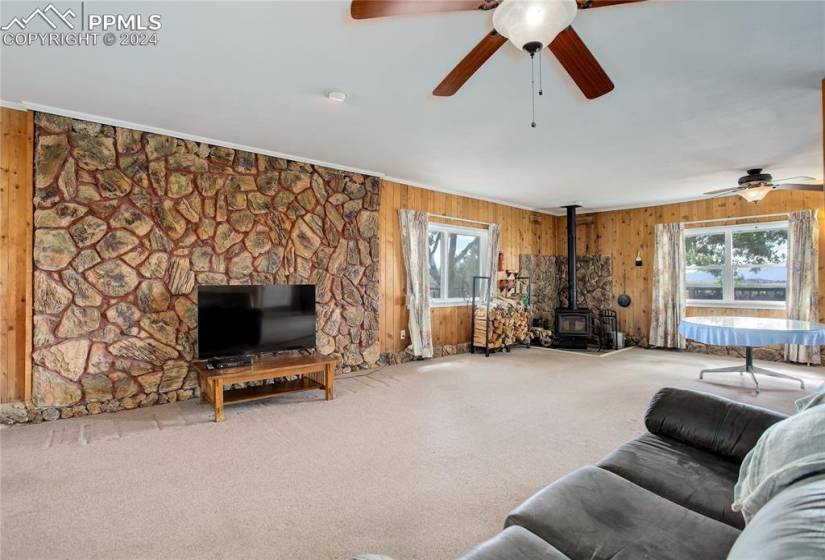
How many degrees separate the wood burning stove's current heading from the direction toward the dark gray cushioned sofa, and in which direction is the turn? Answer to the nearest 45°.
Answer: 0° — it already faces it

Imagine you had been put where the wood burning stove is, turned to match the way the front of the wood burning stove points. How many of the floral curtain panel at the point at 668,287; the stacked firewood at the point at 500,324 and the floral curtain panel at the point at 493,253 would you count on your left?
1

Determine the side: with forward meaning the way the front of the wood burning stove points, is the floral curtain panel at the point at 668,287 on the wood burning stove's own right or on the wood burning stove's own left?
on the wood burning stove's own left

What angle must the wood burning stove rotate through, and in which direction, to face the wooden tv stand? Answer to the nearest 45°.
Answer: approximately 45° to its right

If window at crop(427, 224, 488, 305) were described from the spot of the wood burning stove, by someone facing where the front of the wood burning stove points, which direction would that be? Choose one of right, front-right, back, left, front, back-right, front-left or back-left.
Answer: front-right

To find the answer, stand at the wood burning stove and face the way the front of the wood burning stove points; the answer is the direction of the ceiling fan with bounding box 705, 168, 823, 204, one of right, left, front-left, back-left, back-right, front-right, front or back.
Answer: front-left

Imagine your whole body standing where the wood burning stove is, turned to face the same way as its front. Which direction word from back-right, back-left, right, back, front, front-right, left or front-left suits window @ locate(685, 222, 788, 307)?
left

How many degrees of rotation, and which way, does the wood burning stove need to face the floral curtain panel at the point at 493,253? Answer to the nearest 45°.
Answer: approximately 45° to its right

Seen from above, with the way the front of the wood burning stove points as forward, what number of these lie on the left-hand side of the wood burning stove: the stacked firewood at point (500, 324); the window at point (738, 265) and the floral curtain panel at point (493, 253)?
1

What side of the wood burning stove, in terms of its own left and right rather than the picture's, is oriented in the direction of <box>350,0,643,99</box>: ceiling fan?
front

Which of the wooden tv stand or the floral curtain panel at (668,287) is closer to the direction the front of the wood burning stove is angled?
the wooden tv stand

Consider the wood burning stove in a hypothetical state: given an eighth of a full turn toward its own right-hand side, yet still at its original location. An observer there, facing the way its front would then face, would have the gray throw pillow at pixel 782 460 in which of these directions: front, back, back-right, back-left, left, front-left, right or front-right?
front-left

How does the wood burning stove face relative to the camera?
toward the camera
